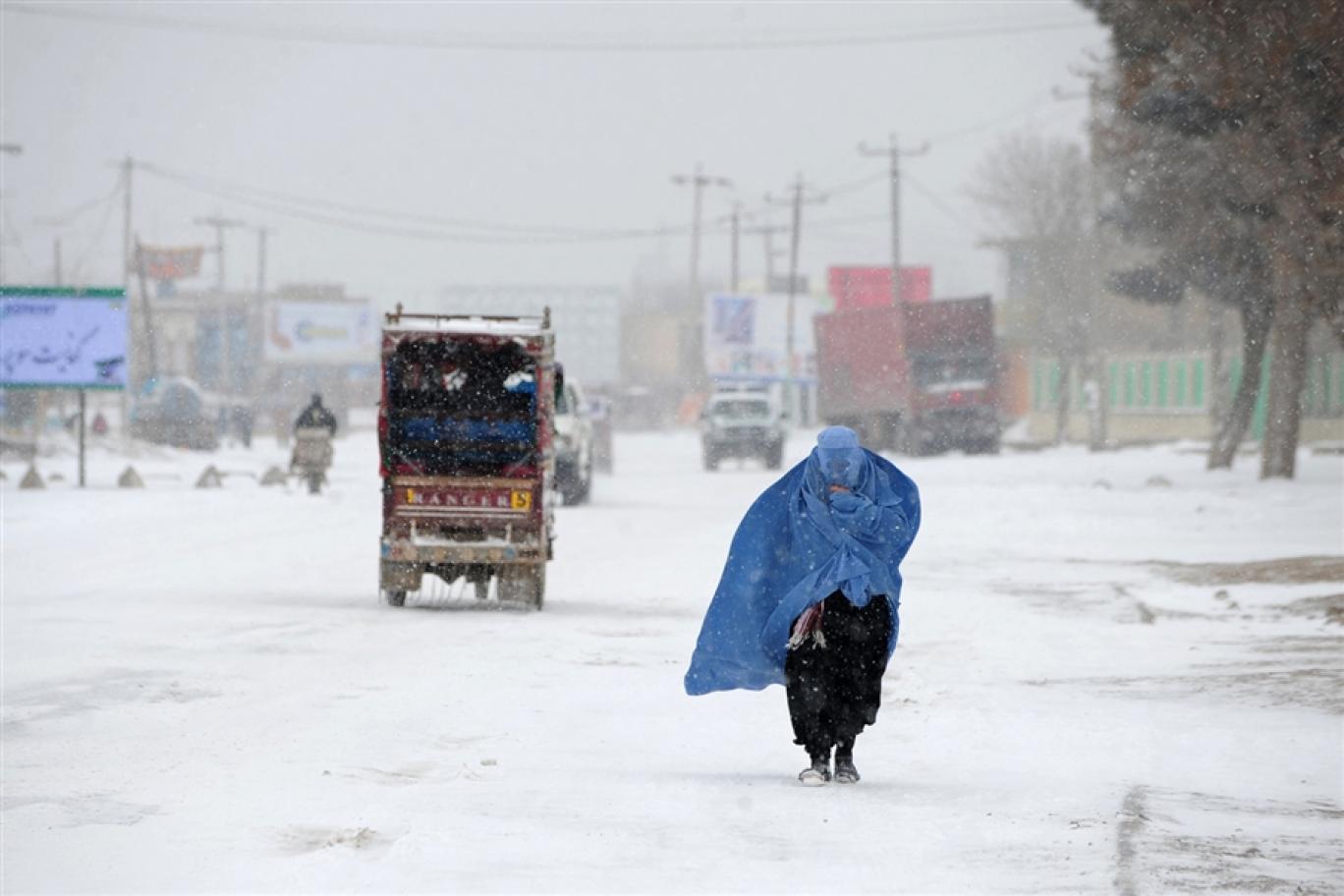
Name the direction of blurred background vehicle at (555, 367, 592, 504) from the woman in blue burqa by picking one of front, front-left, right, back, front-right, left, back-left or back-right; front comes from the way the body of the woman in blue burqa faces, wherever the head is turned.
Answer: back

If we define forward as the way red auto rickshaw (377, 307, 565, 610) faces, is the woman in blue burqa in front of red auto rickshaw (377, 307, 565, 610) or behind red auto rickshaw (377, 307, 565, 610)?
behind

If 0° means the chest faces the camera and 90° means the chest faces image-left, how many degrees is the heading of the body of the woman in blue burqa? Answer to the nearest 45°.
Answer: approximately 0°

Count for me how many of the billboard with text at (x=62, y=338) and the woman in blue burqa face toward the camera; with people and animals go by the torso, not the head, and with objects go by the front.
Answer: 2

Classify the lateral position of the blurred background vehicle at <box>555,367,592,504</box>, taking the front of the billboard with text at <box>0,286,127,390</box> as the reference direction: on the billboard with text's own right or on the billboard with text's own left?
on the billboard with text's own left

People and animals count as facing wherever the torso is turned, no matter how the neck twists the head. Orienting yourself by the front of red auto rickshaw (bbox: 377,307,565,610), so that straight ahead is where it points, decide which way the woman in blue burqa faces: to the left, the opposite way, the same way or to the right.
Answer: the opposite way

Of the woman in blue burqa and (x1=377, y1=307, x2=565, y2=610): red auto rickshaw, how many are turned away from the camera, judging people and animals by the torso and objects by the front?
1

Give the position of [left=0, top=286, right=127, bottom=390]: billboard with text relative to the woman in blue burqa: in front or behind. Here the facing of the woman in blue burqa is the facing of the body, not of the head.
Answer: behind

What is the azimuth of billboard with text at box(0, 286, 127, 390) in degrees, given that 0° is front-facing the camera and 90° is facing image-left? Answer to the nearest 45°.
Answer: approximately 0°

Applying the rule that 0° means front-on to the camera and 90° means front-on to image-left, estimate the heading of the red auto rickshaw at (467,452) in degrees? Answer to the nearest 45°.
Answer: approximately 180°

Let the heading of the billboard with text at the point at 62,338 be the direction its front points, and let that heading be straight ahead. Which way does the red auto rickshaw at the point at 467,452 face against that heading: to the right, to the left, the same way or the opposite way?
the opposite way
